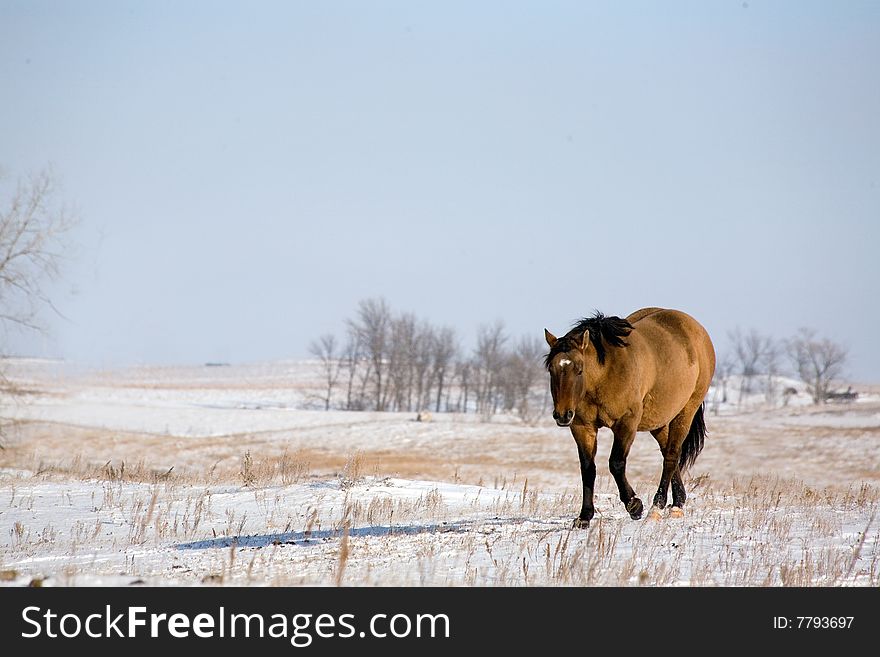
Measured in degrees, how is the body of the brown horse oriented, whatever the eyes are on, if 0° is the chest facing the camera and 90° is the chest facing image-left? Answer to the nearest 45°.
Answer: approximately 45°
